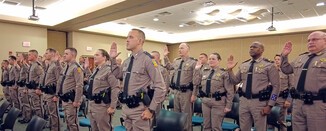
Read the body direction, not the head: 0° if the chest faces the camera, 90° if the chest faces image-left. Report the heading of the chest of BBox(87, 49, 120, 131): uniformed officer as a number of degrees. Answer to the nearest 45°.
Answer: approximately 45°

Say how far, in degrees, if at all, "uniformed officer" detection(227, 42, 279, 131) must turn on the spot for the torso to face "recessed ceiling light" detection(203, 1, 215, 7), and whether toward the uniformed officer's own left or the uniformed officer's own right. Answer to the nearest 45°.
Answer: approximately 135° to the uniformed officer's own right

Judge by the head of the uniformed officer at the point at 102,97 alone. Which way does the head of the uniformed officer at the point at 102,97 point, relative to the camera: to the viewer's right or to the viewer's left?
to the viewer's left

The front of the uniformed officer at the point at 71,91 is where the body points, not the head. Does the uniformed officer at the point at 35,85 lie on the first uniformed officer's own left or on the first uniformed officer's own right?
on the first uniformed officer's own right

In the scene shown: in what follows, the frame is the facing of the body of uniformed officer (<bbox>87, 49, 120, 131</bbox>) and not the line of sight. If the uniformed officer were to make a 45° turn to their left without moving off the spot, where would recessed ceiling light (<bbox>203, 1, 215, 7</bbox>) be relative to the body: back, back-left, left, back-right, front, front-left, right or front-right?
back-left

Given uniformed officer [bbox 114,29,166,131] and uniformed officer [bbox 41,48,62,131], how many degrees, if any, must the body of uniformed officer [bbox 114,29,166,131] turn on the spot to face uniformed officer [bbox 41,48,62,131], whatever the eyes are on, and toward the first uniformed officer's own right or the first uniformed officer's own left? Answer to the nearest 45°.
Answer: approximately 90° to the first uniformed officer's own right

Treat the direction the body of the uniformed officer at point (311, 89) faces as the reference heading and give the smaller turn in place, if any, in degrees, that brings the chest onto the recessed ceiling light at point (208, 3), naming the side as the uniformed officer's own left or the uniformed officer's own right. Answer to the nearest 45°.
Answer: approximately 90° to the uniformed officer's own right

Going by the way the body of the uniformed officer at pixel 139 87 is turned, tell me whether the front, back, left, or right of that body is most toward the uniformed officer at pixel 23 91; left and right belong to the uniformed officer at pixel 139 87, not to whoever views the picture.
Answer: right

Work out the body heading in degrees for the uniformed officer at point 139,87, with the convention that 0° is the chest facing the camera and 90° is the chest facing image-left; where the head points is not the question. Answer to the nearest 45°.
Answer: approximately 45°
